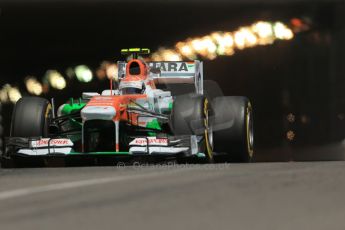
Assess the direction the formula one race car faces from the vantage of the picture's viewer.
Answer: facing the viewer
